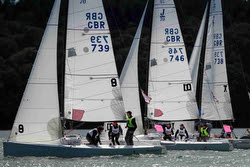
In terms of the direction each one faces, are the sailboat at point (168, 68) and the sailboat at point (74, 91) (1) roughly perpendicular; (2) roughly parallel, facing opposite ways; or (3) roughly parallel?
roughly parallel

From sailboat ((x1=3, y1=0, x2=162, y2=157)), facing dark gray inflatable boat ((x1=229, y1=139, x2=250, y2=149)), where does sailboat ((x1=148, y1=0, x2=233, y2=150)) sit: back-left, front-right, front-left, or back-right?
front-left

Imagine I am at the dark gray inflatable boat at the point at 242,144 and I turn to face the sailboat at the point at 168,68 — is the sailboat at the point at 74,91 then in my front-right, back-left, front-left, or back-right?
front-left

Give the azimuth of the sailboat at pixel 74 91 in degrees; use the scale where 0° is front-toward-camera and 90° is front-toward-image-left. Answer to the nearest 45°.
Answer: approximately 90°
